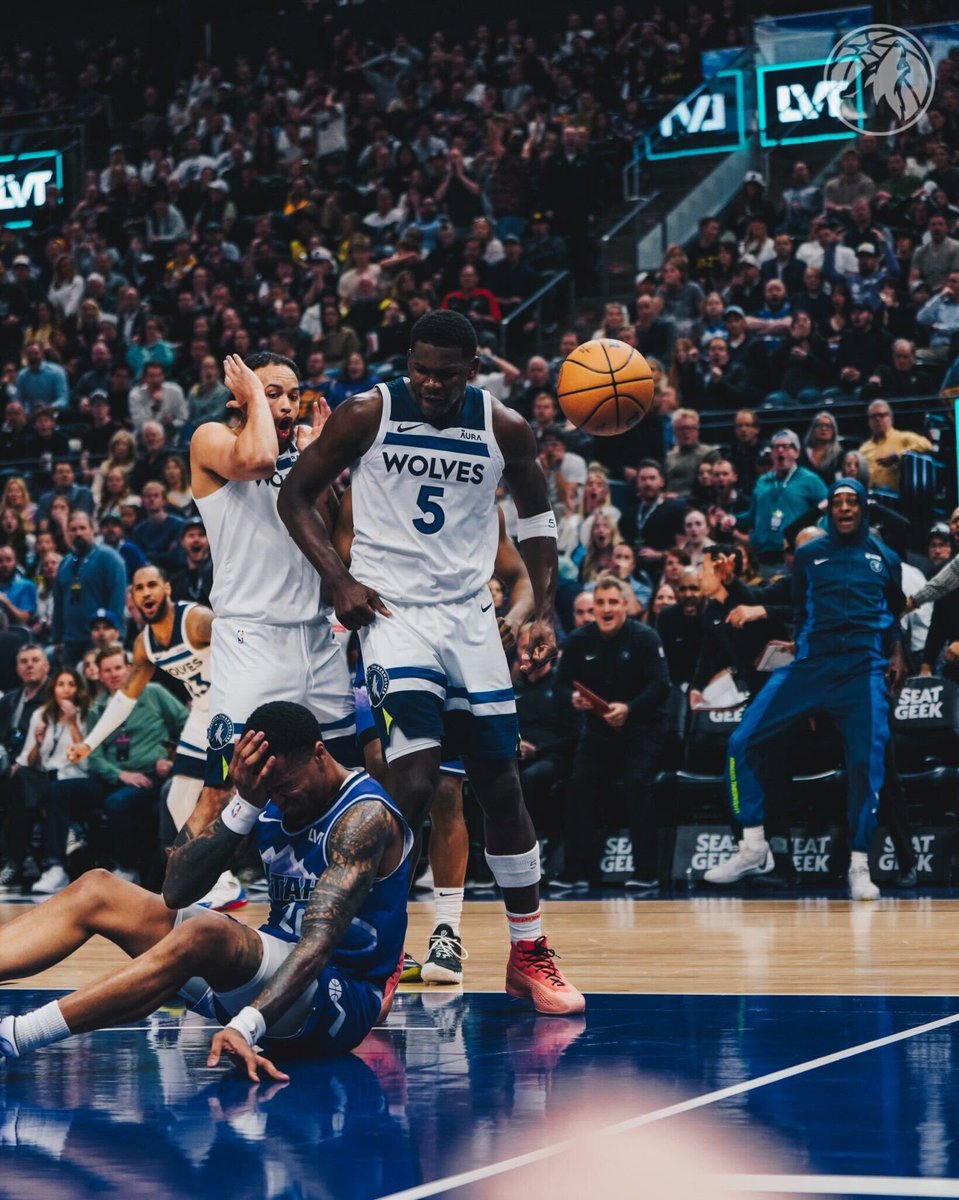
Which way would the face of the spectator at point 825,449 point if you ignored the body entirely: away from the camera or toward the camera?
toward the camera

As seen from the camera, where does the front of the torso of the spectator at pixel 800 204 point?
toward the camera

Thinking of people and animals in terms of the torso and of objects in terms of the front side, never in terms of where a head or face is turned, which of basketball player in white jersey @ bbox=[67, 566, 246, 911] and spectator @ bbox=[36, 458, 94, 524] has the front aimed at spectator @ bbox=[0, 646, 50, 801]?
spectator @ bbox=[36, 458, 94, 524]

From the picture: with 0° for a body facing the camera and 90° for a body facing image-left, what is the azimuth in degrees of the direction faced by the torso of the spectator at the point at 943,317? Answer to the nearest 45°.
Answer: approximately 45°

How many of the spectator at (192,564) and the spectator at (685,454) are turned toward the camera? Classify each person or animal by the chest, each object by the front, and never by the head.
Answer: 2

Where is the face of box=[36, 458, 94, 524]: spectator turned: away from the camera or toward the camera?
toward the camera

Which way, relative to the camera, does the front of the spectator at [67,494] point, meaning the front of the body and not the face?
toward the camera

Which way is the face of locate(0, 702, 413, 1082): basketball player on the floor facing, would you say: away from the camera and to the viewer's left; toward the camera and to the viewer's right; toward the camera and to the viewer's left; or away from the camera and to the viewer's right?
toward the camera and to the viewer's left

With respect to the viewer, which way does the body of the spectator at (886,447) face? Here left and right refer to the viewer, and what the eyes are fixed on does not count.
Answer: facing the viewer

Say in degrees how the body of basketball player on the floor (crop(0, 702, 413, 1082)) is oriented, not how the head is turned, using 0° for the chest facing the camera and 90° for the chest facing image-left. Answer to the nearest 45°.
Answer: approximately 45°
